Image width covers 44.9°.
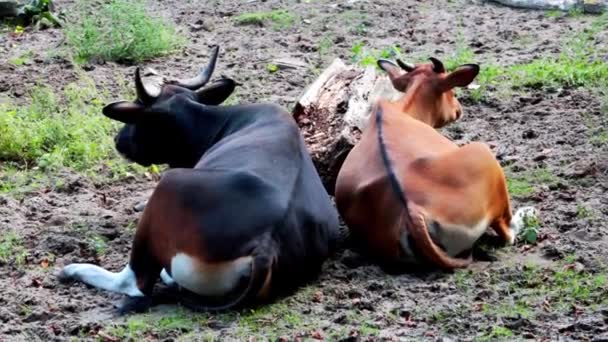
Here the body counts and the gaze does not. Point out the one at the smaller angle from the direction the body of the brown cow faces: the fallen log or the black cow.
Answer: the fallen log

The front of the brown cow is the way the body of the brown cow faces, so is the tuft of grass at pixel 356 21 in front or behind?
in front

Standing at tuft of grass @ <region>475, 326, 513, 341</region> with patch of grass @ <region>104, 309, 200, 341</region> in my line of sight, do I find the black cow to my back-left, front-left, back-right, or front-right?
front-right

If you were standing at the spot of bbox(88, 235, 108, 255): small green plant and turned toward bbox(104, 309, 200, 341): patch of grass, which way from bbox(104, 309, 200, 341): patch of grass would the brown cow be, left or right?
left

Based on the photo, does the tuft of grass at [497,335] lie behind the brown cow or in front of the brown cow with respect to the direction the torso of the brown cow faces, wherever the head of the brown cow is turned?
behind

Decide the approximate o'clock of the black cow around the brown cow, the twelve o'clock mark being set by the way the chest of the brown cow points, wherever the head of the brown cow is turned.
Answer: The black cow is roughly at 8 o'clock from the brown cow.

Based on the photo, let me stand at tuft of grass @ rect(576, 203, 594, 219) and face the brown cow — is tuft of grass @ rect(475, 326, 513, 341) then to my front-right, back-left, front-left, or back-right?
front-left

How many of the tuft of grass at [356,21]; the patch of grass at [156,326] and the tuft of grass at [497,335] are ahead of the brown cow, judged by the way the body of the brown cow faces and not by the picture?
1

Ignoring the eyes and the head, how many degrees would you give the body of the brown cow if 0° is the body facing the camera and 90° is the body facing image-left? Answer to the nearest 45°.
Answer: approximately 180°

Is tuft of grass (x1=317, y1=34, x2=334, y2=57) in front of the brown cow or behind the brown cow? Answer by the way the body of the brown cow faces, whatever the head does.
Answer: in front
